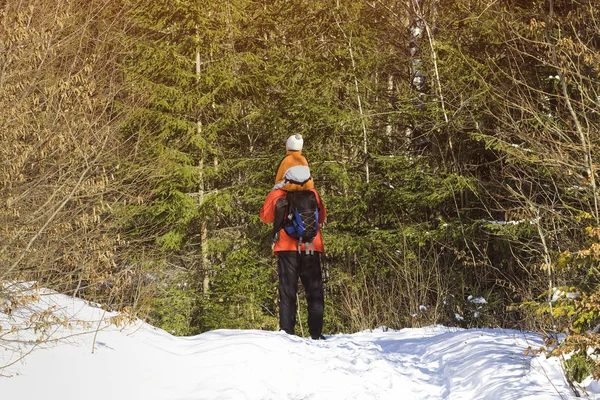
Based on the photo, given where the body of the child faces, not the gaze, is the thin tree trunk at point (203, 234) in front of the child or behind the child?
in front

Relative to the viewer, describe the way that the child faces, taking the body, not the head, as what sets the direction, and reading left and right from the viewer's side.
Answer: facing away from the viewer

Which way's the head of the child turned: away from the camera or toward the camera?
away from the camera

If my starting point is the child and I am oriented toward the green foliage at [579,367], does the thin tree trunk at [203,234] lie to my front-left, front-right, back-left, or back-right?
back-left

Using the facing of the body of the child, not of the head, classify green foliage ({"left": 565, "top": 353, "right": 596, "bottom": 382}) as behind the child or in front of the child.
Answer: behind
